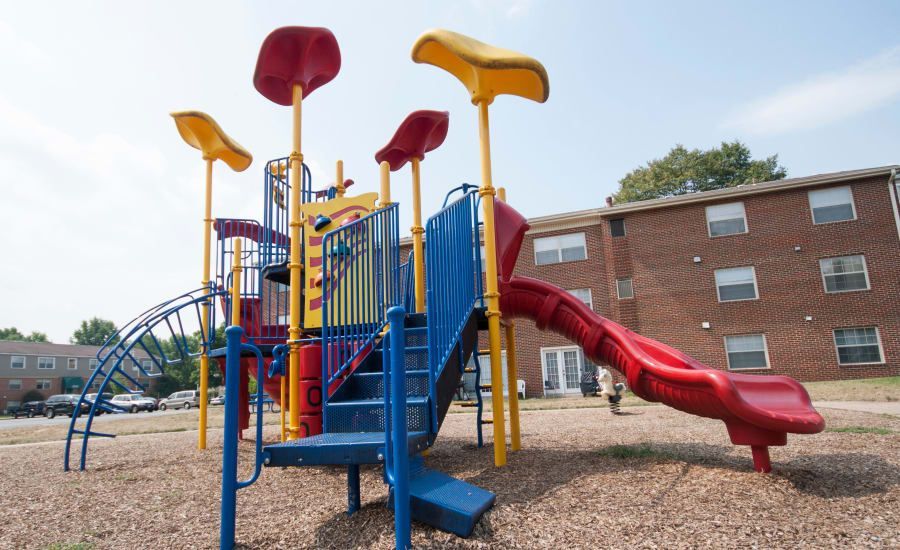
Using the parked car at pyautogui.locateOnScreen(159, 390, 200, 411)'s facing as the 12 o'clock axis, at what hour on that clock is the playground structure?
The playground structure is roughly at 9 o'clock from the parked car.

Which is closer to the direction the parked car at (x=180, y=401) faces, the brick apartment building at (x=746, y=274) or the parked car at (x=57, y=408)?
the parked car

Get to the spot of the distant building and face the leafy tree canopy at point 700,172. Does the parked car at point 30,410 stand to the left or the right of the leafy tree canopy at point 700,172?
right

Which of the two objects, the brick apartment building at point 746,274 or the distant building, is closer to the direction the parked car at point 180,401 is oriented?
the distant building

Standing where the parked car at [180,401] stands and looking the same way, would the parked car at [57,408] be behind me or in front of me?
in front

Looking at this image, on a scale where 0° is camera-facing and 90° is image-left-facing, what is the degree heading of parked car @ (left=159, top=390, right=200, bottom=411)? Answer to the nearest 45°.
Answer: approximately 90°

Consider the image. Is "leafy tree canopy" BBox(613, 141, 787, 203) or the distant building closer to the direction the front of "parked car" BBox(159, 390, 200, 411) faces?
the distant building

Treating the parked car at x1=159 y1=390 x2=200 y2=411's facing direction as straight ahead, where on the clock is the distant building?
The distant building is roughly at 2 o'clock from the parked car.

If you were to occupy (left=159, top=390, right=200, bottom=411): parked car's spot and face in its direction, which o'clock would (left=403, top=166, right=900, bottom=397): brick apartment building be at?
The brick apartment building is roughly at 8 o'clock from the parked car.
